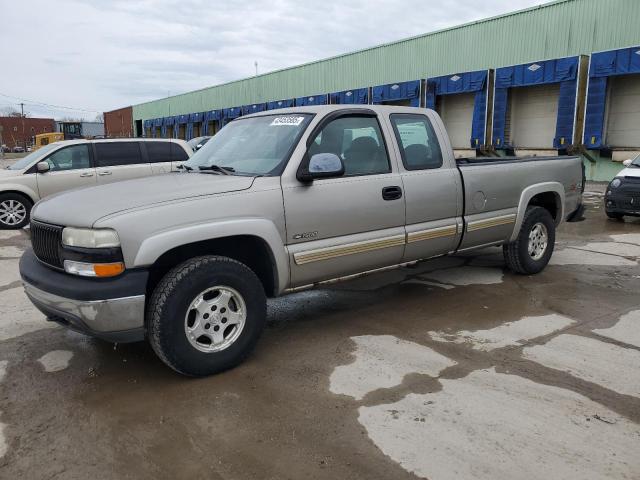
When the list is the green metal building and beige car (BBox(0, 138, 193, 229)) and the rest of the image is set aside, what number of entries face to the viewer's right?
0

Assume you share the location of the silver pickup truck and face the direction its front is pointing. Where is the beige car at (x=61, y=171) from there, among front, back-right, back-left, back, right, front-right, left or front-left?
right

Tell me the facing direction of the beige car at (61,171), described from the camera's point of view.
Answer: facing to the left of the viewer

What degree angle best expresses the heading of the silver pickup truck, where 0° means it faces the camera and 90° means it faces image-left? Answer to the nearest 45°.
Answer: approximately 45°

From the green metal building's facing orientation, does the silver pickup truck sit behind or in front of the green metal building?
in front

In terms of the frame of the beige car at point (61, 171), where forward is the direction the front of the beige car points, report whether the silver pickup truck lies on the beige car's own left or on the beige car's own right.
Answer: on the beige car's own left

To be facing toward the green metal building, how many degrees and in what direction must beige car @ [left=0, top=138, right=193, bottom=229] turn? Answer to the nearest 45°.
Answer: approximately 180°

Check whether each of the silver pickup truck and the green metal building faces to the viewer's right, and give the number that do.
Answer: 0
